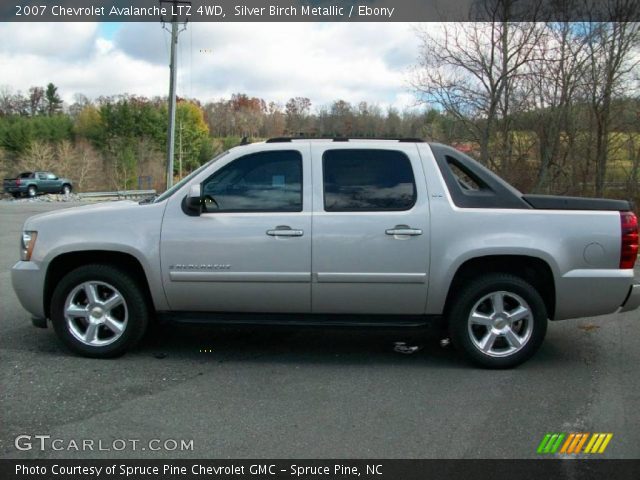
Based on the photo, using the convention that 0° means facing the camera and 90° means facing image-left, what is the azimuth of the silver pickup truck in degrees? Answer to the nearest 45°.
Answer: approximately 90°

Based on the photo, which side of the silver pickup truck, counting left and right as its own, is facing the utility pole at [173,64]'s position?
right

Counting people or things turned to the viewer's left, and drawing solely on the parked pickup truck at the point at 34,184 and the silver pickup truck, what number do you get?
1

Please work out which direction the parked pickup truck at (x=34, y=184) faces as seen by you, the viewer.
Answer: facing away from the viewer and to the right of the viewer

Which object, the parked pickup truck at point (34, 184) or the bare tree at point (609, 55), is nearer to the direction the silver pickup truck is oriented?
the parked pickup truck

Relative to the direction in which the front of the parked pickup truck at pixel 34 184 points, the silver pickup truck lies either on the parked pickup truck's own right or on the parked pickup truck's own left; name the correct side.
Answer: on the parked pickup truck's own right

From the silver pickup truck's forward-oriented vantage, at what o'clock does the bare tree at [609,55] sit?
The bare tree is roughly at 4 o'clock from the silver pickup truck.

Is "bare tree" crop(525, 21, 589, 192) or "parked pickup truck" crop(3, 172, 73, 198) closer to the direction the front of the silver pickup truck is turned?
the parked pickup truck

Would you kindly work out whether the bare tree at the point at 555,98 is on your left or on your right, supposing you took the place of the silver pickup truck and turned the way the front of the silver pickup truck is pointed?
on your right
